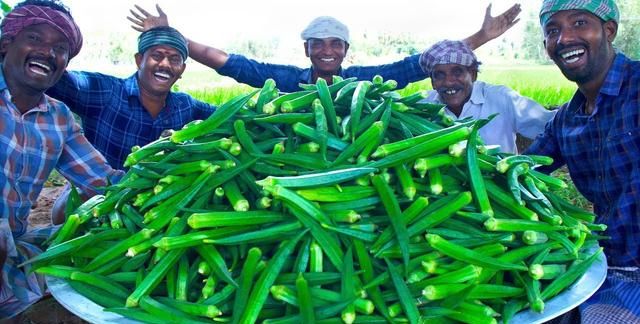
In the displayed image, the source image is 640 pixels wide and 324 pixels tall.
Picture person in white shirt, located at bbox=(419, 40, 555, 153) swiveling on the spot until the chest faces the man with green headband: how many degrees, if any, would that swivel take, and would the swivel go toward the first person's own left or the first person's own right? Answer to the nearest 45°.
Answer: approximately 90° to the first person's own left

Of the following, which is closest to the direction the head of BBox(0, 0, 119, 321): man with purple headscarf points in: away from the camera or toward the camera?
toward the camera

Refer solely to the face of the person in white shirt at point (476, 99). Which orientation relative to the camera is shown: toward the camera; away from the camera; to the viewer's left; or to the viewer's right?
toward the camera

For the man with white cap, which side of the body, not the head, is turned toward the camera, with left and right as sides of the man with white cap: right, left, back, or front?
front

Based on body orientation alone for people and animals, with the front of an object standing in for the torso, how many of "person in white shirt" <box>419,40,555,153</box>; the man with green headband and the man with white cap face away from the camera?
0

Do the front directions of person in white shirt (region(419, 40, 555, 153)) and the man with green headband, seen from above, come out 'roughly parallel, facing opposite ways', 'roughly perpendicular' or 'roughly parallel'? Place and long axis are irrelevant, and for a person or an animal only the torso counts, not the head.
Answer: roughly parallel

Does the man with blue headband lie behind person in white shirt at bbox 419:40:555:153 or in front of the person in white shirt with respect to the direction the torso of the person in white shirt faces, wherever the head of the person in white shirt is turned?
in front

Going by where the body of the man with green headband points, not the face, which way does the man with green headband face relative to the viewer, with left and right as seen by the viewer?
facing the viewer and to the left of the viewer

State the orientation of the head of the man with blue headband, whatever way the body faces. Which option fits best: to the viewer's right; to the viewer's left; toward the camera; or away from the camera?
toward the camera

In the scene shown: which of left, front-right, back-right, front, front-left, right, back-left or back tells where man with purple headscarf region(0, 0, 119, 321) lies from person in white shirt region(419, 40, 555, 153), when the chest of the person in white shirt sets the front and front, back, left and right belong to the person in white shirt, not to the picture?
front

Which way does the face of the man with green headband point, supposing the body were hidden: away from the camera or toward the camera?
toward the camera

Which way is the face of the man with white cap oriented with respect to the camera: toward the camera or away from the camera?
toward the camera

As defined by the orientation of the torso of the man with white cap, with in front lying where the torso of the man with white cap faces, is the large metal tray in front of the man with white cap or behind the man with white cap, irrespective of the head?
in front
